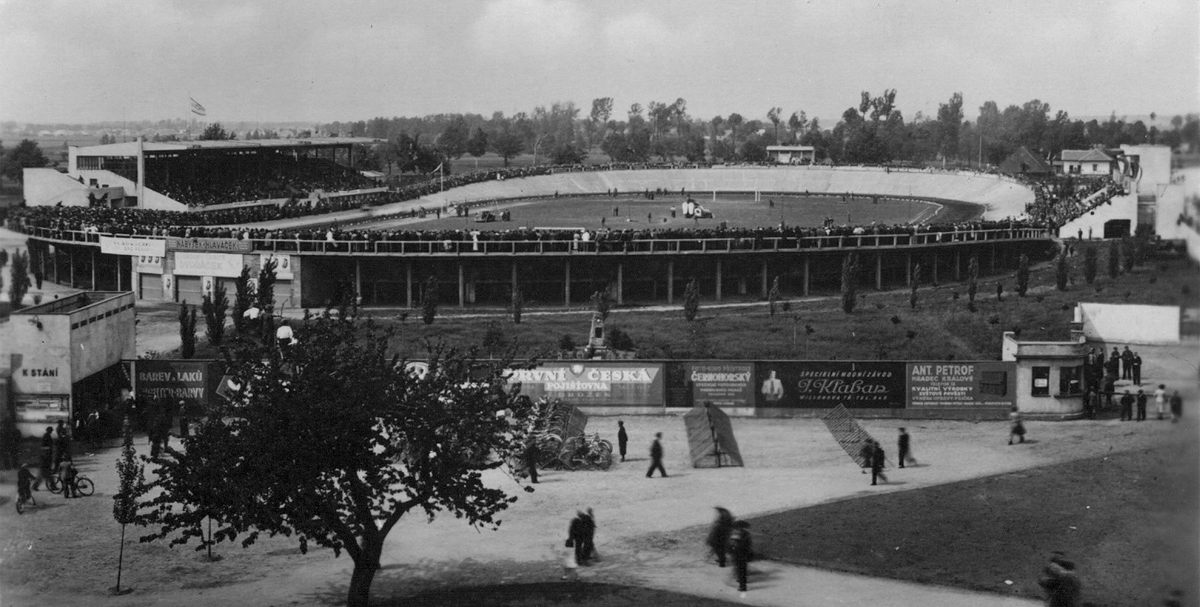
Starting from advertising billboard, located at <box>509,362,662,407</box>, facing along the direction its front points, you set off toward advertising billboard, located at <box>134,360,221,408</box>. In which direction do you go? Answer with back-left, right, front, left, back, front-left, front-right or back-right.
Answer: right

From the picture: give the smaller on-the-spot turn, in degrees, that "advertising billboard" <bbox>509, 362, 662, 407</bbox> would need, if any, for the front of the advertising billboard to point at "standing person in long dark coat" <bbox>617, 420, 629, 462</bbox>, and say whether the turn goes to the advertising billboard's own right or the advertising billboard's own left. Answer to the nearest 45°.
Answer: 0° — it already faces them

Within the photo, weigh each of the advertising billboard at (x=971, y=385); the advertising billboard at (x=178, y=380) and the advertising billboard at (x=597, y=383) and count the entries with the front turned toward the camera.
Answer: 3

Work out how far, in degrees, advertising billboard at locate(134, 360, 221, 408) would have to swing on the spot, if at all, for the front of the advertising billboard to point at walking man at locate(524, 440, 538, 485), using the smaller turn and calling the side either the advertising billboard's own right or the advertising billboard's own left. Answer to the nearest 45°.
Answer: approximately 45° to the advertising billboard's own left

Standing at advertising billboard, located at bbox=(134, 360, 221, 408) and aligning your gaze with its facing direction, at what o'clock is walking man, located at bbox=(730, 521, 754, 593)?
The walking man is roughly at 11 o'clock from the advertising billboard.

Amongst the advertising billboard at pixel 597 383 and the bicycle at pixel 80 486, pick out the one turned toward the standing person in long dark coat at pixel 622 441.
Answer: the advertising billboard

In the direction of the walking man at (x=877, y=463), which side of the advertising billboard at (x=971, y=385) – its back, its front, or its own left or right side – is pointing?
front

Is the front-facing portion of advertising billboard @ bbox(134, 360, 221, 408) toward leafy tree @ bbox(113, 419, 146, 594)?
yes
